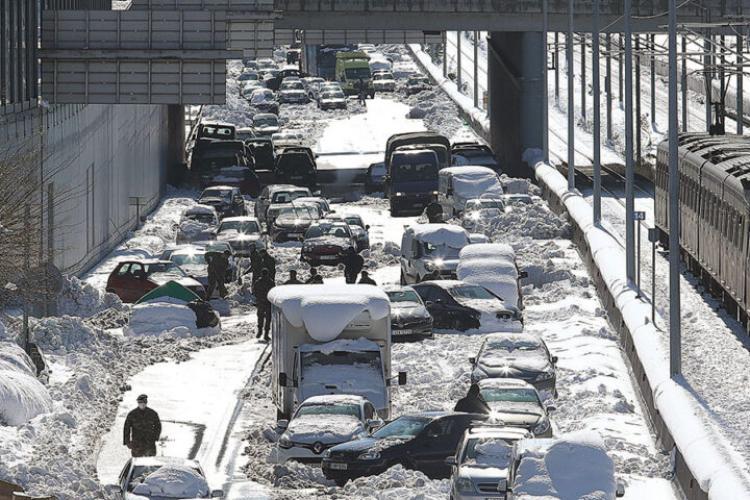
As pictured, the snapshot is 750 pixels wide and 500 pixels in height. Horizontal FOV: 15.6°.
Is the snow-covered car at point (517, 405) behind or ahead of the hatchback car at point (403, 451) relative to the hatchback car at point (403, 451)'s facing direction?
behind

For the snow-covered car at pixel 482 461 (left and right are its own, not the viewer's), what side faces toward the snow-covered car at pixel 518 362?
back

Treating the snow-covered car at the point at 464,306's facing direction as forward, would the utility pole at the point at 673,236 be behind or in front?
in front

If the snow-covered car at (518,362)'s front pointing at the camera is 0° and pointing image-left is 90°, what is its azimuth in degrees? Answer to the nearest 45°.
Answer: approximately 0°

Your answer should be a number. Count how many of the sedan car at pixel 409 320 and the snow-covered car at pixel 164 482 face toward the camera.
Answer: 2

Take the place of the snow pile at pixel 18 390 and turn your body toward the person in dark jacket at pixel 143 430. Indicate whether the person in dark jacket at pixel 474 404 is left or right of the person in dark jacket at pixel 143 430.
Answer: left

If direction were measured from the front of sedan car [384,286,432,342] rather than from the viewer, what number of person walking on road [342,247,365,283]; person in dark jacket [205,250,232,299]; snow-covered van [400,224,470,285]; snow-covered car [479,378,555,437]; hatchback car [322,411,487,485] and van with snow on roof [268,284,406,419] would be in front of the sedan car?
3
